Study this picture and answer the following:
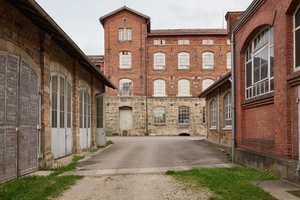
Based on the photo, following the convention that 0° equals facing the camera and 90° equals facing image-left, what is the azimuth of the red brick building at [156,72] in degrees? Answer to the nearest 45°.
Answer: approximately 0°

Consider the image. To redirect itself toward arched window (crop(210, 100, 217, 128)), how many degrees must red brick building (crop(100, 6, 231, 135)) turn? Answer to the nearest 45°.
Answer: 0° — it already faces it
